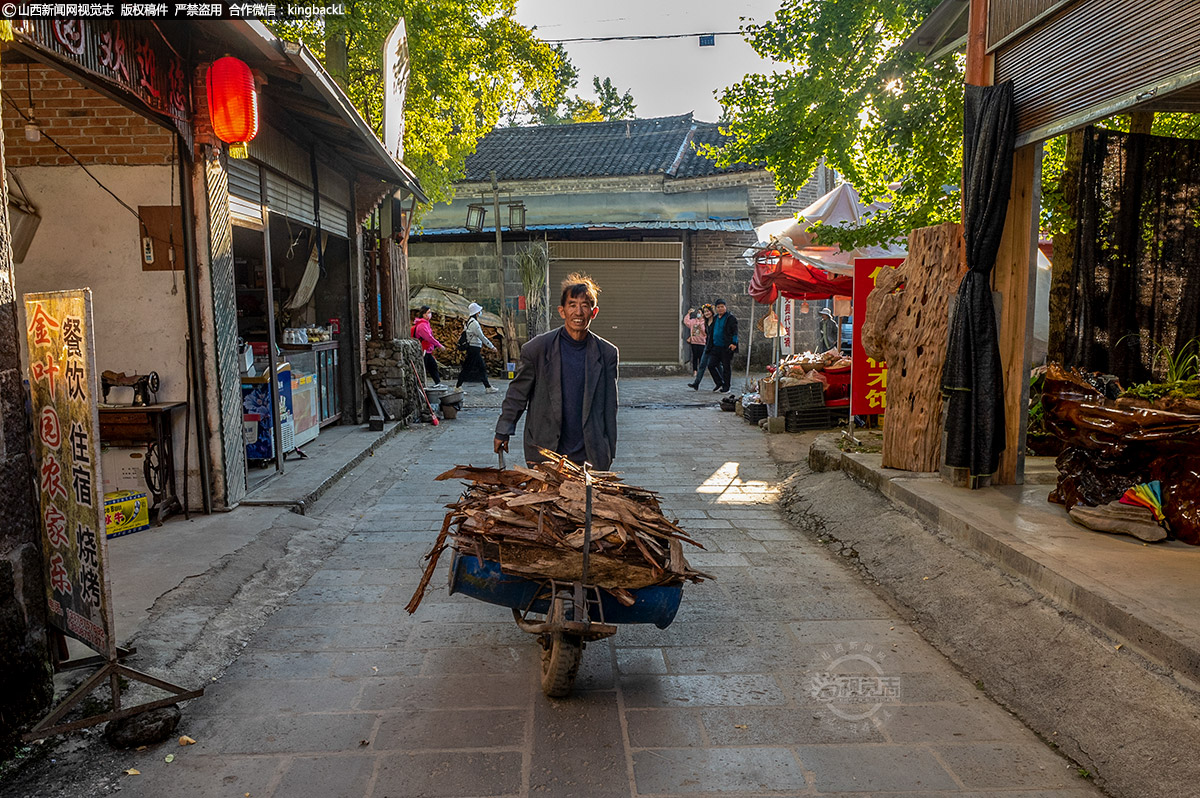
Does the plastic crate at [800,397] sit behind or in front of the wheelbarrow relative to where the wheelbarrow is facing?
behind

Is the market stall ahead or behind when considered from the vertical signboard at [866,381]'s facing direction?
behind

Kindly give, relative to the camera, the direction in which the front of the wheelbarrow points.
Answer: facing the viewer

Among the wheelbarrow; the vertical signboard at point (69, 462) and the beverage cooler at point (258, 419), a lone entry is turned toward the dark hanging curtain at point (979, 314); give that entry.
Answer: the beverage cooler

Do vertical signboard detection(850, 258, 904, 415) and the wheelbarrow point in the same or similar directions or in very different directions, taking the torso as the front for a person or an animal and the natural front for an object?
same or similar directions

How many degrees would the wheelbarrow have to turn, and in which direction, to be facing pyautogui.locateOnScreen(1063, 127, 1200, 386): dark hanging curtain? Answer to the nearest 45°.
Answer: approximately 135° to its left

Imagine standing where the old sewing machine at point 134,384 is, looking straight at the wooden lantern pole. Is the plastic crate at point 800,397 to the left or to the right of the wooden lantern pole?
right

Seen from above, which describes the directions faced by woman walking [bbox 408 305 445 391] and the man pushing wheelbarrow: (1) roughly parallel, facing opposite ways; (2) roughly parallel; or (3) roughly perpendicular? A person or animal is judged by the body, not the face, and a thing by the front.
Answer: roughly perpendicular

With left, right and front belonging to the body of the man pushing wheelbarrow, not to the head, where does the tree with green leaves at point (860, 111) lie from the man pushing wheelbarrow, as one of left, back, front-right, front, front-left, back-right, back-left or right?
back-left

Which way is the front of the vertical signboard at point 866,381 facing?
toward the camera

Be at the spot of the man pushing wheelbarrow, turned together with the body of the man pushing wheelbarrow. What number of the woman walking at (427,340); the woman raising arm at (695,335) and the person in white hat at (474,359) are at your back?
3

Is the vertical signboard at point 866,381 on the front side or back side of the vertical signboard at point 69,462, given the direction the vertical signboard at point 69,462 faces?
on the back side

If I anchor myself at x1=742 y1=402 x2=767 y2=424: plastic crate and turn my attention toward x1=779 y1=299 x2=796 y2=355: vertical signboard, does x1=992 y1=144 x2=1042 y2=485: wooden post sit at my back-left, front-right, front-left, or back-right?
back-right

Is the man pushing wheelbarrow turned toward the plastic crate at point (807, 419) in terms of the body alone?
no

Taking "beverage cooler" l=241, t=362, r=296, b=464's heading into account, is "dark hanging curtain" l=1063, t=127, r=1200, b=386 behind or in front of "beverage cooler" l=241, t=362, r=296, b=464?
in front

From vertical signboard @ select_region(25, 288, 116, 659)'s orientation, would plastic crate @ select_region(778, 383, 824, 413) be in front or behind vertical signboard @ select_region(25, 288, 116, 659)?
behind

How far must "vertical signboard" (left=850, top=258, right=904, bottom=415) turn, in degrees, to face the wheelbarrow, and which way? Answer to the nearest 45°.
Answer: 0° — it already faces it

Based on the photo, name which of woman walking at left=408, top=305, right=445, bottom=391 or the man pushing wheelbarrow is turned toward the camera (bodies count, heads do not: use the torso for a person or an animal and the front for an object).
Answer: the man pushing wheelbarrow
